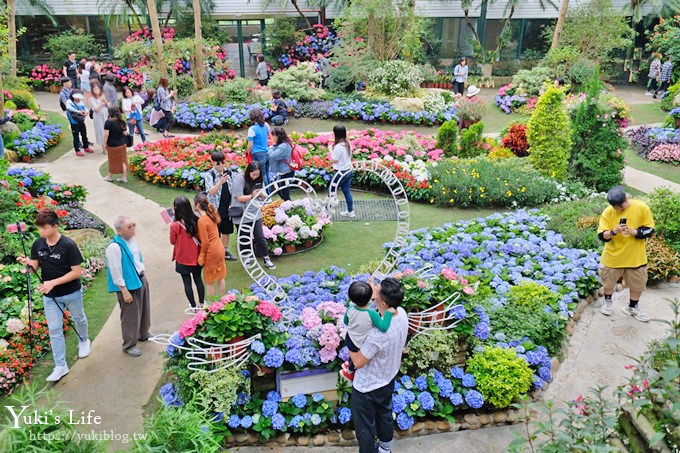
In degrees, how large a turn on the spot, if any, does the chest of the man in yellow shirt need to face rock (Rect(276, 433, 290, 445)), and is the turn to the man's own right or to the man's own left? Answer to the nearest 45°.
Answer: approximately 45° to the man's own right

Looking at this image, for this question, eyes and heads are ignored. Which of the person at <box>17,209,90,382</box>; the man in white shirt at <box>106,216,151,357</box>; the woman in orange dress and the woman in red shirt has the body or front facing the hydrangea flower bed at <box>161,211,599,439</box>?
the man in white shirt

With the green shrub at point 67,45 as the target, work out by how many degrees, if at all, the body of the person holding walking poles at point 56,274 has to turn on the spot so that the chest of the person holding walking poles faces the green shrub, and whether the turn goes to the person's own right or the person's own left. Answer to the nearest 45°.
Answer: approximately 135° to the person's own right
